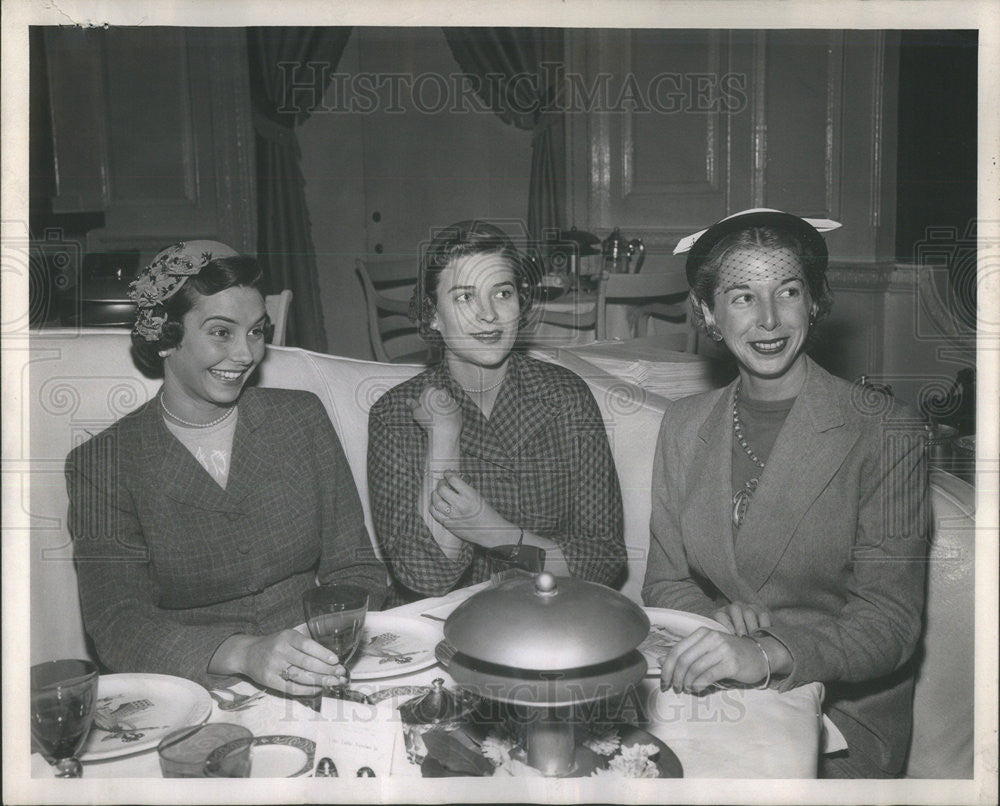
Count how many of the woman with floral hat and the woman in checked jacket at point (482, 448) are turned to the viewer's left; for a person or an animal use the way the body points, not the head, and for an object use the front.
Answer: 0

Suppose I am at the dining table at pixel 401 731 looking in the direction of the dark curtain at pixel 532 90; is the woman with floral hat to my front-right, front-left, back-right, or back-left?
front-left

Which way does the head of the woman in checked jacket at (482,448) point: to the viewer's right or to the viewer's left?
to the viewer's right

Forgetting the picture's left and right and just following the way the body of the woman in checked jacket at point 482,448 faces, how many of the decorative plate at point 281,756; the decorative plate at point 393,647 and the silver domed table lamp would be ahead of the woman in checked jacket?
3

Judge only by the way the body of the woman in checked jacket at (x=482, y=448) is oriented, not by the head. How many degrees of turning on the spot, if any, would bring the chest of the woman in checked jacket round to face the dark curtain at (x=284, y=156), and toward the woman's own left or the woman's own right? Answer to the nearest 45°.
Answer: approximately 180°

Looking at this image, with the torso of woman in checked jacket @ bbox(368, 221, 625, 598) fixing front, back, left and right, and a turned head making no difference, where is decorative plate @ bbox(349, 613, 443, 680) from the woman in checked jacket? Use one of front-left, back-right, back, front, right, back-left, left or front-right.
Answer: front

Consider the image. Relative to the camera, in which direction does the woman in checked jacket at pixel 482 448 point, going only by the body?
toward the camera

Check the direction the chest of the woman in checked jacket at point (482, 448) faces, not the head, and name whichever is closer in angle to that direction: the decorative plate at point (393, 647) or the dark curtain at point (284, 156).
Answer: the decorative plate

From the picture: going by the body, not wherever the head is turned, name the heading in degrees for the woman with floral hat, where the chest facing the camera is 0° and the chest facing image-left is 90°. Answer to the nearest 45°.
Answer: approximately 315°

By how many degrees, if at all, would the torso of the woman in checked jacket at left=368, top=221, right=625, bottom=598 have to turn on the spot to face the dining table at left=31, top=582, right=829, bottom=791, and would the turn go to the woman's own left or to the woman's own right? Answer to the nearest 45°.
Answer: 0° — they already face it

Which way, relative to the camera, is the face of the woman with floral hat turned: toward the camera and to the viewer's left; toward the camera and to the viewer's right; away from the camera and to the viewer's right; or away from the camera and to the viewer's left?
toward the camera and to the viewer's right

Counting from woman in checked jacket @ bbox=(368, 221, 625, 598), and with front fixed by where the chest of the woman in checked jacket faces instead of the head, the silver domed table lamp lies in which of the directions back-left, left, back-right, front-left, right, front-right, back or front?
front

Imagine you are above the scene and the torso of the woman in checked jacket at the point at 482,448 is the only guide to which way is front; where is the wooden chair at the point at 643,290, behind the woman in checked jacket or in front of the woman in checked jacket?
behind
